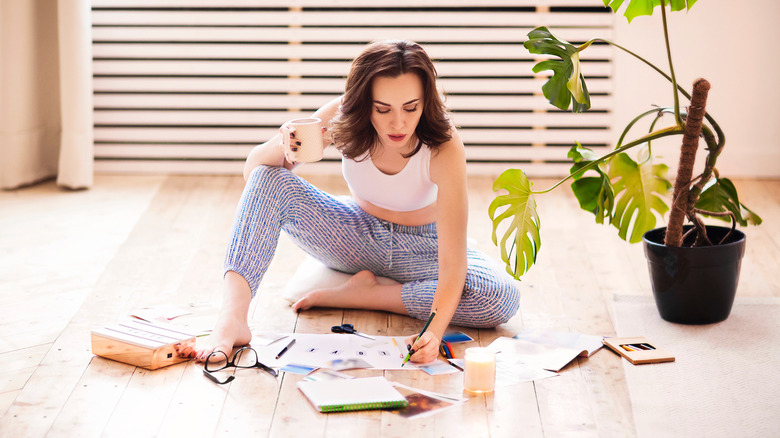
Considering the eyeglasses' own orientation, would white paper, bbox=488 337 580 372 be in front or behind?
behind

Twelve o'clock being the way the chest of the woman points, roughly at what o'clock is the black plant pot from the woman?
The black plant pot is roughly at 9 o'clock from the woman.

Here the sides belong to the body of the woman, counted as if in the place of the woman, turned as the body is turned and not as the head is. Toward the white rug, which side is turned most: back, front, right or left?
left

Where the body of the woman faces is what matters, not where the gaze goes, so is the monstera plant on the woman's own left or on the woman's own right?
on the woman's own left
